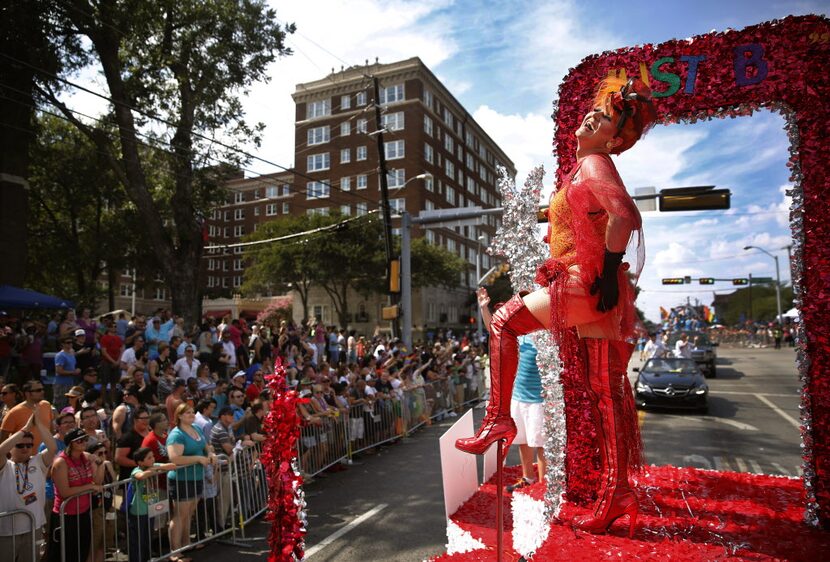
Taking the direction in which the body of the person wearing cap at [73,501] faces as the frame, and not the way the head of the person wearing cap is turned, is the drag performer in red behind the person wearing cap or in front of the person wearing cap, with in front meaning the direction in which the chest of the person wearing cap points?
in front

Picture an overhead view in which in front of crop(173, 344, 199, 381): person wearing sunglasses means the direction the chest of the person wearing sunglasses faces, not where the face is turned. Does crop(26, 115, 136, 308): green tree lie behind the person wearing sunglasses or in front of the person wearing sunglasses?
behind

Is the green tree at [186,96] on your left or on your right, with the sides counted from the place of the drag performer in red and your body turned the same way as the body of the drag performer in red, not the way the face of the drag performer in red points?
on your right

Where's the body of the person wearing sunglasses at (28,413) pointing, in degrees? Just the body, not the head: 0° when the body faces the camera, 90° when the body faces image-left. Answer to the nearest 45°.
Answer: approximately 315°

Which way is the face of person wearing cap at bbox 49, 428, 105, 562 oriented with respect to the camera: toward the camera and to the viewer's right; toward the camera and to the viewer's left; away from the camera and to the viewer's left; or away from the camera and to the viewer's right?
toward the camera and to the viewer's right

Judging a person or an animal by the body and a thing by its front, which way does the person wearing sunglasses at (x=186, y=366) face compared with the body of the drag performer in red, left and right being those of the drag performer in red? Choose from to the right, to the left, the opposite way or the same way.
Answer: the opposite way

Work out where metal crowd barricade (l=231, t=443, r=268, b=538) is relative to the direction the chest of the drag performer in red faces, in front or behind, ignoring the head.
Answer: in front

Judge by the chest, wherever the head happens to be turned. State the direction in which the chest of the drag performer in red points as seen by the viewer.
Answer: to the viewer's left

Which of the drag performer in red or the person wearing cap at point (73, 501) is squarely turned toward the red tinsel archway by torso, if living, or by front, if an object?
the person wearing cap

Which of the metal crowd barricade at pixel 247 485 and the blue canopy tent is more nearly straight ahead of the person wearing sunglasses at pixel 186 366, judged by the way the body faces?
the metal crowd barricade

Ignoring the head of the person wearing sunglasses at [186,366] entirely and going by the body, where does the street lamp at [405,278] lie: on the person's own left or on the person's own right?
on the person's own left

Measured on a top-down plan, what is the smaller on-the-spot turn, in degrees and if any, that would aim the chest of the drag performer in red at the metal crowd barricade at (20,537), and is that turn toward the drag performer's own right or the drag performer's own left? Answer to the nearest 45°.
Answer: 0° — they already face it
